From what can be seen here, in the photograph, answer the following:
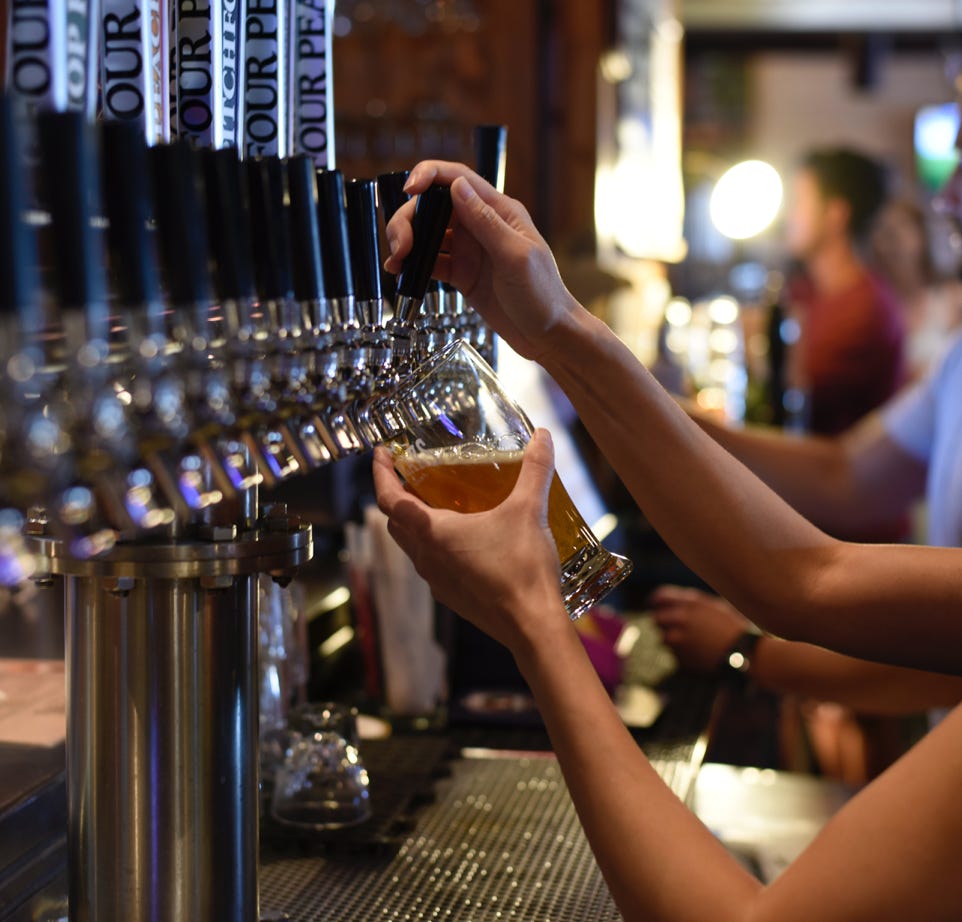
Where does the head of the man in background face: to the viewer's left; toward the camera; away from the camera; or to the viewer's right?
to the viewer's left

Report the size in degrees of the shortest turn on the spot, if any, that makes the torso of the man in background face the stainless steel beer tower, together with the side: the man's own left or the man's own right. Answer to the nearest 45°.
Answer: approximately 90° to the man's own left

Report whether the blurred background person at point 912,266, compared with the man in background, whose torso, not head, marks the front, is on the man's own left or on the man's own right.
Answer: on the man's own right

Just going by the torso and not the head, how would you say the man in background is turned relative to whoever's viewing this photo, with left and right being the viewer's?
facing to the left of the viewer

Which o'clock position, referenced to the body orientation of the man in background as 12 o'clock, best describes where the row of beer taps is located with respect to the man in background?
The row of beer taps is roughly at 9 o'clock from the man in background.
